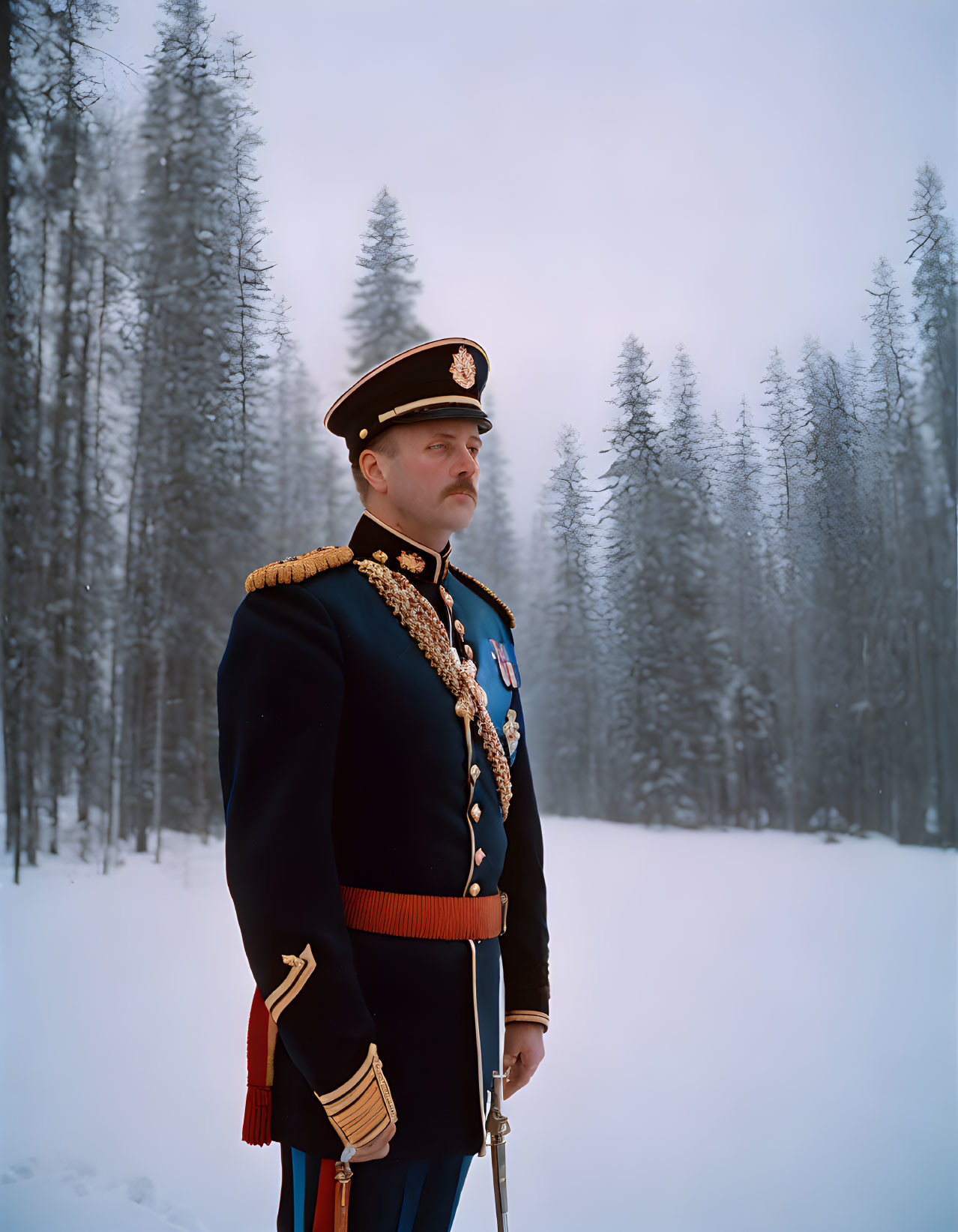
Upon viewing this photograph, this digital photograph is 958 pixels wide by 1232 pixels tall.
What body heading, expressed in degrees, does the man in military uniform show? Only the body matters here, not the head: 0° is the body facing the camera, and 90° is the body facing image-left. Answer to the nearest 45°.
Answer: approximately 315°

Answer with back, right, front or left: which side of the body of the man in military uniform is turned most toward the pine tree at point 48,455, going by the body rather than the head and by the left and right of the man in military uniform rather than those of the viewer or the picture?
back

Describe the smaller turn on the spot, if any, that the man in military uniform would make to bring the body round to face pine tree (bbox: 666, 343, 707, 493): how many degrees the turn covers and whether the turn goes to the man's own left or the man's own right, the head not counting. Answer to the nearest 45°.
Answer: approximately 90° to the man's own left

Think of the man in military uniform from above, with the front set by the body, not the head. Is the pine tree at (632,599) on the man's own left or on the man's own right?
on the man's own left

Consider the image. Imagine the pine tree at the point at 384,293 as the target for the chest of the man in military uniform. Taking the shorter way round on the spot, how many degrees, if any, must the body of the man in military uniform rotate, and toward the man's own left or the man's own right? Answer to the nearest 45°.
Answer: approximately 135° to the man's own left

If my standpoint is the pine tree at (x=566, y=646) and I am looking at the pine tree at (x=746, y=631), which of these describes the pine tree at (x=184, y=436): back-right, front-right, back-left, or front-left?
back-right

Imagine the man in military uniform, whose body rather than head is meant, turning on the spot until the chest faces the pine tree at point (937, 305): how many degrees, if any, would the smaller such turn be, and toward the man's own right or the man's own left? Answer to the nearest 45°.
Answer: approximately 90° to the man's own left

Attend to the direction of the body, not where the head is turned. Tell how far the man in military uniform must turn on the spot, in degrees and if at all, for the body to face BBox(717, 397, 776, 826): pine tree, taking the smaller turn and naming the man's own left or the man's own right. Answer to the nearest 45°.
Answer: approximately 90° to the man's own left

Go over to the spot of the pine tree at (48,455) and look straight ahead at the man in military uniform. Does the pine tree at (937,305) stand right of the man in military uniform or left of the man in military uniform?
left
